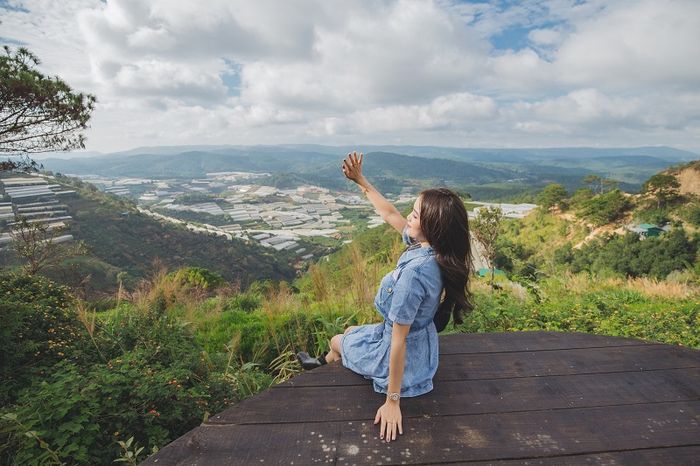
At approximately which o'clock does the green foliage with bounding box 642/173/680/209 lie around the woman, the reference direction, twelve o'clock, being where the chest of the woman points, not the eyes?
The green foliage is roughly at 4 o'clock from the woman.

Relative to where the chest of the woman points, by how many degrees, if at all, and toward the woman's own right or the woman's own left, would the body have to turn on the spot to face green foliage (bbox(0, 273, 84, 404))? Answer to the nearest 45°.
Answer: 0° — they already face it

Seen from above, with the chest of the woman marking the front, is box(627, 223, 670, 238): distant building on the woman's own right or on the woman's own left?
on the woman's own right

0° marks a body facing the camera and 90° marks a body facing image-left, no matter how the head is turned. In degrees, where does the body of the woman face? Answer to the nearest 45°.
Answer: approximately 90°

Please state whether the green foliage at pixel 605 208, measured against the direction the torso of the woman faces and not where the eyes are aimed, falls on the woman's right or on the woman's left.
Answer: on the woman's right
